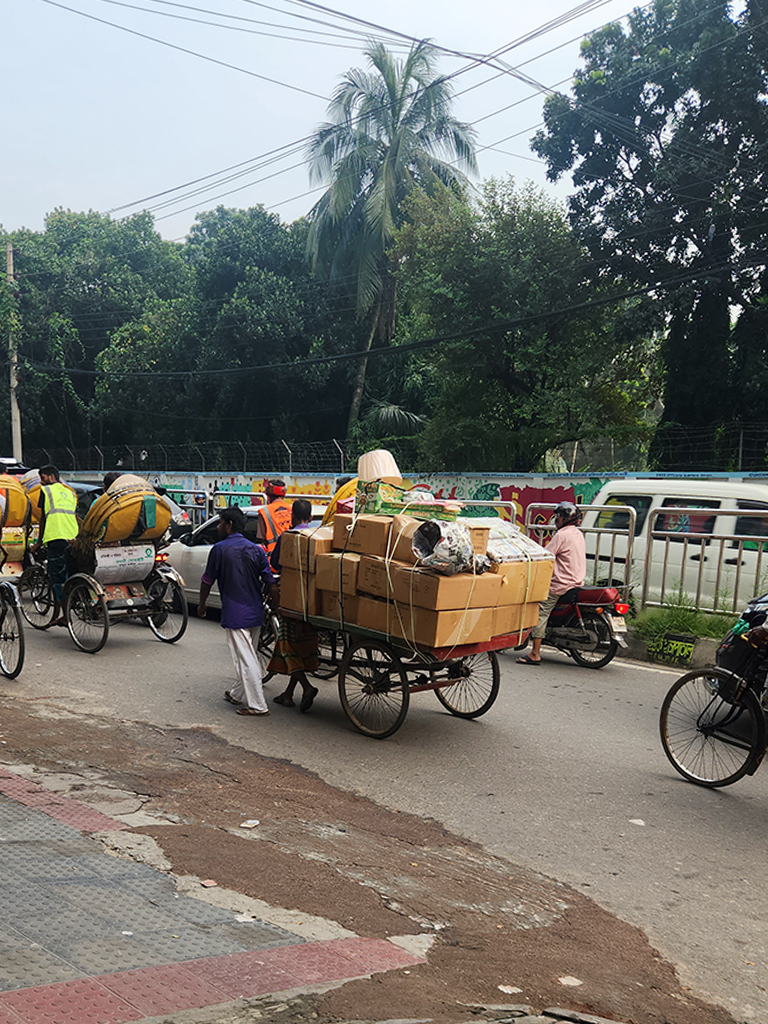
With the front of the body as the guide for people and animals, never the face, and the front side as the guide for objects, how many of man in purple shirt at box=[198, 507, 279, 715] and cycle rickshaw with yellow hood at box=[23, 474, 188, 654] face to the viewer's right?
0

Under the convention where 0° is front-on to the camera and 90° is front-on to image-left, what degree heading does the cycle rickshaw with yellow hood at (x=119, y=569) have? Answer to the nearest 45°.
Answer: approximately 135°

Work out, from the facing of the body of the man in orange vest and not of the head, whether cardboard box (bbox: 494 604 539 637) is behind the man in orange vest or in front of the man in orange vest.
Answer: behind

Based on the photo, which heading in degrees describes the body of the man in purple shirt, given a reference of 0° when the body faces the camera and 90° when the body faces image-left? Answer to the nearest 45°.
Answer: approximately 135°

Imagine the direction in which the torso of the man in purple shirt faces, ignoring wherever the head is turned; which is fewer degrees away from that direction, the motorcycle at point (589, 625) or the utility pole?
the utility pole
